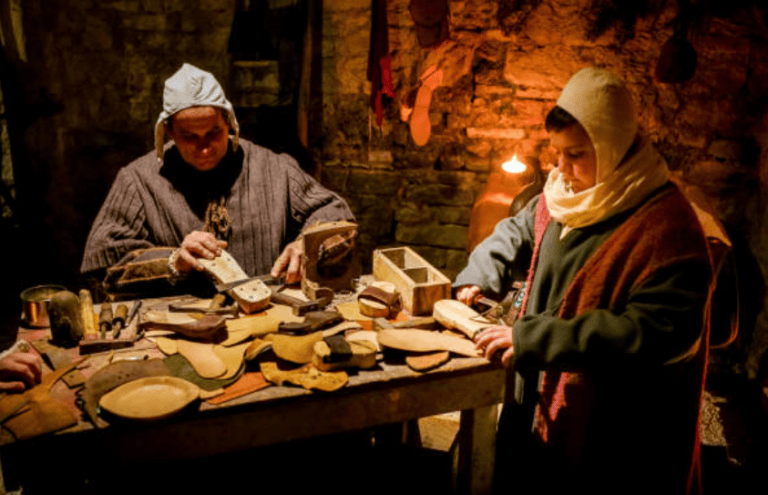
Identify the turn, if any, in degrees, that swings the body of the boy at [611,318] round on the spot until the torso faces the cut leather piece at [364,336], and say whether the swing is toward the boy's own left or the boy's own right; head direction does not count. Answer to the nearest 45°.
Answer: approximately 45° to the boy's own right

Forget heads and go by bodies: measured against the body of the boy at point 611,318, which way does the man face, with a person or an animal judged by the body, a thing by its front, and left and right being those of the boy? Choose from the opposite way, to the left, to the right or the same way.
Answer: to the left

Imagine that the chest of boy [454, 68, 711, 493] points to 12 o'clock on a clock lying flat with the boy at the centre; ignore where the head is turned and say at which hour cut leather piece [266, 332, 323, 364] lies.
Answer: The cut leather piece is roughly at 1 o'clock from the boy.

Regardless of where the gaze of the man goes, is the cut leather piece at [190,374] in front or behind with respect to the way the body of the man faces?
in front

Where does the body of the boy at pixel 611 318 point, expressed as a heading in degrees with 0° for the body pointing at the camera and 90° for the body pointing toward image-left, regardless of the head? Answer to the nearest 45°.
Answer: approximately 45°

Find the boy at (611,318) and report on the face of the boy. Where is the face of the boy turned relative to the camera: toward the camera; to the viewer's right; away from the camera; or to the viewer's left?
to the viewer's left

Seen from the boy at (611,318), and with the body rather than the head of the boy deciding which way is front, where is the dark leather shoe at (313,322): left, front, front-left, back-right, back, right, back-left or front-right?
front-right

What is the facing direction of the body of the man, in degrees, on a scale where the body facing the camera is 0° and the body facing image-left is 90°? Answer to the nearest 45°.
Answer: approximately 0°

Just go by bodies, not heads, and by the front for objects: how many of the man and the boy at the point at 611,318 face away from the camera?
0

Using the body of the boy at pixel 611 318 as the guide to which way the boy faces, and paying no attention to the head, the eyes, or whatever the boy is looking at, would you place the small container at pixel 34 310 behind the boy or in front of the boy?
in front

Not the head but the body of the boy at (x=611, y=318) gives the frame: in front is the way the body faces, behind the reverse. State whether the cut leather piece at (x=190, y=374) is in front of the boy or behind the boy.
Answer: in front

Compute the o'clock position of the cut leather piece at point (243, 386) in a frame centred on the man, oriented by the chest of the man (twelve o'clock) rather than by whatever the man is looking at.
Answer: The cut leather piece is roughly at 12 o'clock from the man.

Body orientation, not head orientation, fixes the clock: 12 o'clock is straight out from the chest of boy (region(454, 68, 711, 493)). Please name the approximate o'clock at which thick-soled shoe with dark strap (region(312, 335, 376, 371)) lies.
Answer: The thick-soled shoe with dark strap is roughly at 1 o'clock from the boy.
